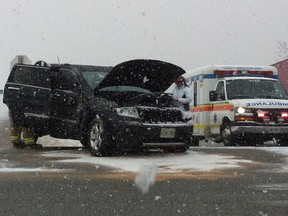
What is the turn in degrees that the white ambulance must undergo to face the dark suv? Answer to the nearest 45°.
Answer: approximately 90° to its right

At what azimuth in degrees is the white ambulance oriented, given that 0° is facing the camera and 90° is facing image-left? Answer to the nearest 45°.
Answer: approximately 315°

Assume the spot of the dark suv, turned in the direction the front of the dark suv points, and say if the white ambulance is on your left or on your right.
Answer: on your left
